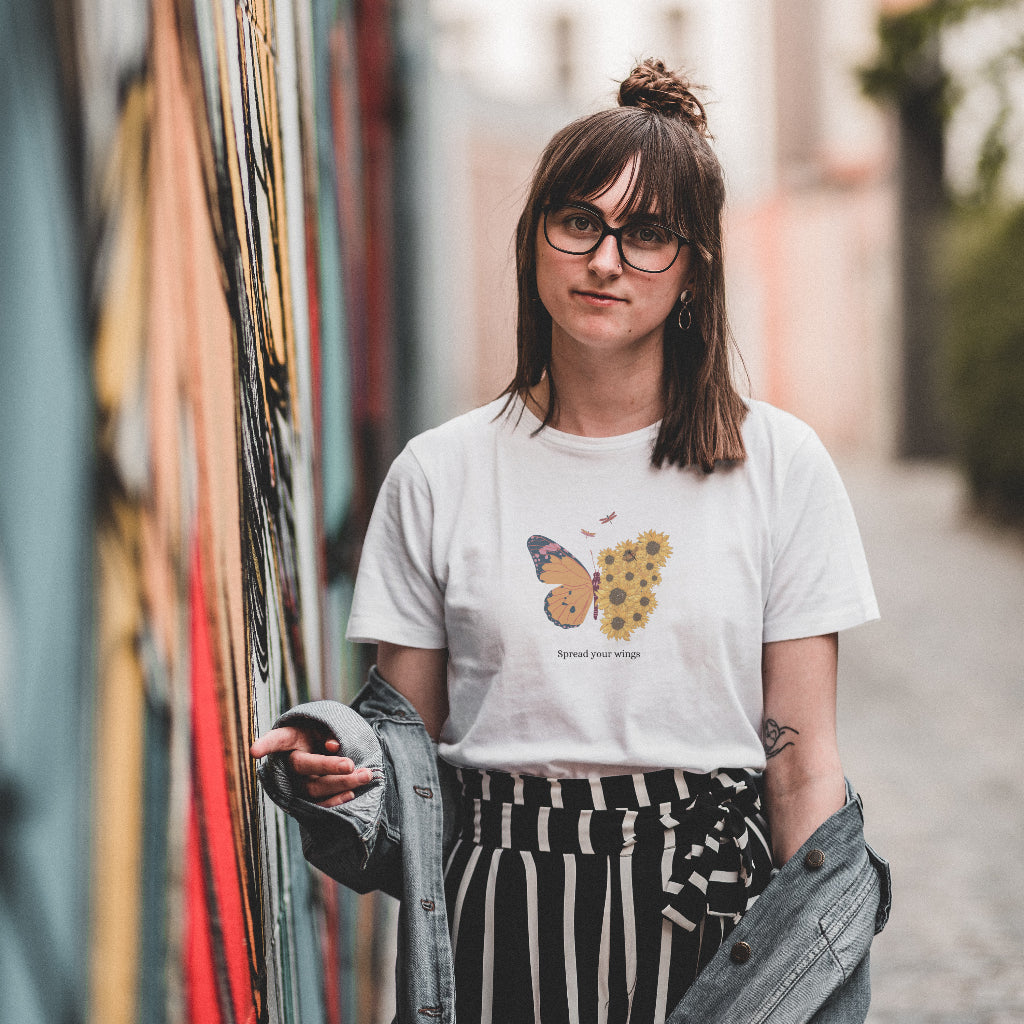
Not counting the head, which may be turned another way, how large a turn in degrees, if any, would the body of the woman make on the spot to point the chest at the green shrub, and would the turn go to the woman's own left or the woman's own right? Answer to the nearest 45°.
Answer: approximately 180°
